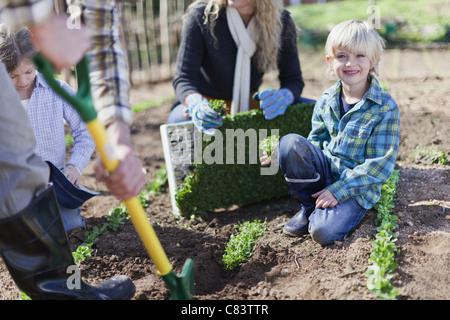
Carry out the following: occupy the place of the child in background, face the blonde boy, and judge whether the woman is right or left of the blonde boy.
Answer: left

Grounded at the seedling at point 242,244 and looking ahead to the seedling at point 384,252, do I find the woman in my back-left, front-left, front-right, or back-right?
back-left

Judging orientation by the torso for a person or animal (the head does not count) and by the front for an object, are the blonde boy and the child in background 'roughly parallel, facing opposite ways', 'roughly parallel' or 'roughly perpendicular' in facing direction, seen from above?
roughly perpendicular

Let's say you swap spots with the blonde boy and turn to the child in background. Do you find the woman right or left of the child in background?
right

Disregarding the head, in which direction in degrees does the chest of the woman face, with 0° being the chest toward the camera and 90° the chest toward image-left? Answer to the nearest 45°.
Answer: approximately 0°

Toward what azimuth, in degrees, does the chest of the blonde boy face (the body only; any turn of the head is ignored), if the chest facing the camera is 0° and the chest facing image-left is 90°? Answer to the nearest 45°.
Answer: approximately 45°
